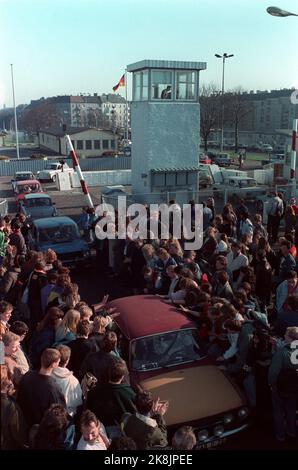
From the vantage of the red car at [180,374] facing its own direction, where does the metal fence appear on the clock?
The metal fence is roughly at 7 o'clock from the red car.

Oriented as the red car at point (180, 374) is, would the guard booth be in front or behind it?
behind

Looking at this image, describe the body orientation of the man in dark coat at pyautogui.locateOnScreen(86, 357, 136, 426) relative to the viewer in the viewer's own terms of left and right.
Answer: facing away from the viewer and to the right of the viewer

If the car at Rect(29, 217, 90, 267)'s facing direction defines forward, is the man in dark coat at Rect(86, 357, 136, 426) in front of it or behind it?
in front

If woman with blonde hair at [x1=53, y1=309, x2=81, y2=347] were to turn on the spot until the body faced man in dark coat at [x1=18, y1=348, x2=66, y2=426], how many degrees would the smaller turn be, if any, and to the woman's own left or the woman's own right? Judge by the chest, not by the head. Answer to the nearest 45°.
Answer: approximately 90° to the woman's own right

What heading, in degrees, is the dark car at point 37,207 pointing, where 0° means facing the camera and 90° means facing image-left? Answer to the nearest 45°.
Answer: approximately 315°

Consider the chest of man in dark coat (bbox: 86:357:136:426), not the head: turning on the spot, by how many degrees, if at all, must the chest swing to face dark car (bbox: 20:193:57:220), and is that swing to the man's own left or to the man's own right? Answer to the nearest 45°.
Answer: approximately 45° to the man's own left

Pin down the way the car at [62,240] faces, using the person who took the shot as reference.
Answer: facing the viewer and to the right of the viewer

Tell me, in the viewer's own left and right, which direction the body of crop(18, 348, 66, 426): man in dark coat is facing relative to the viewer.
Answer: facing away from the viewer and to the right of the viewer
